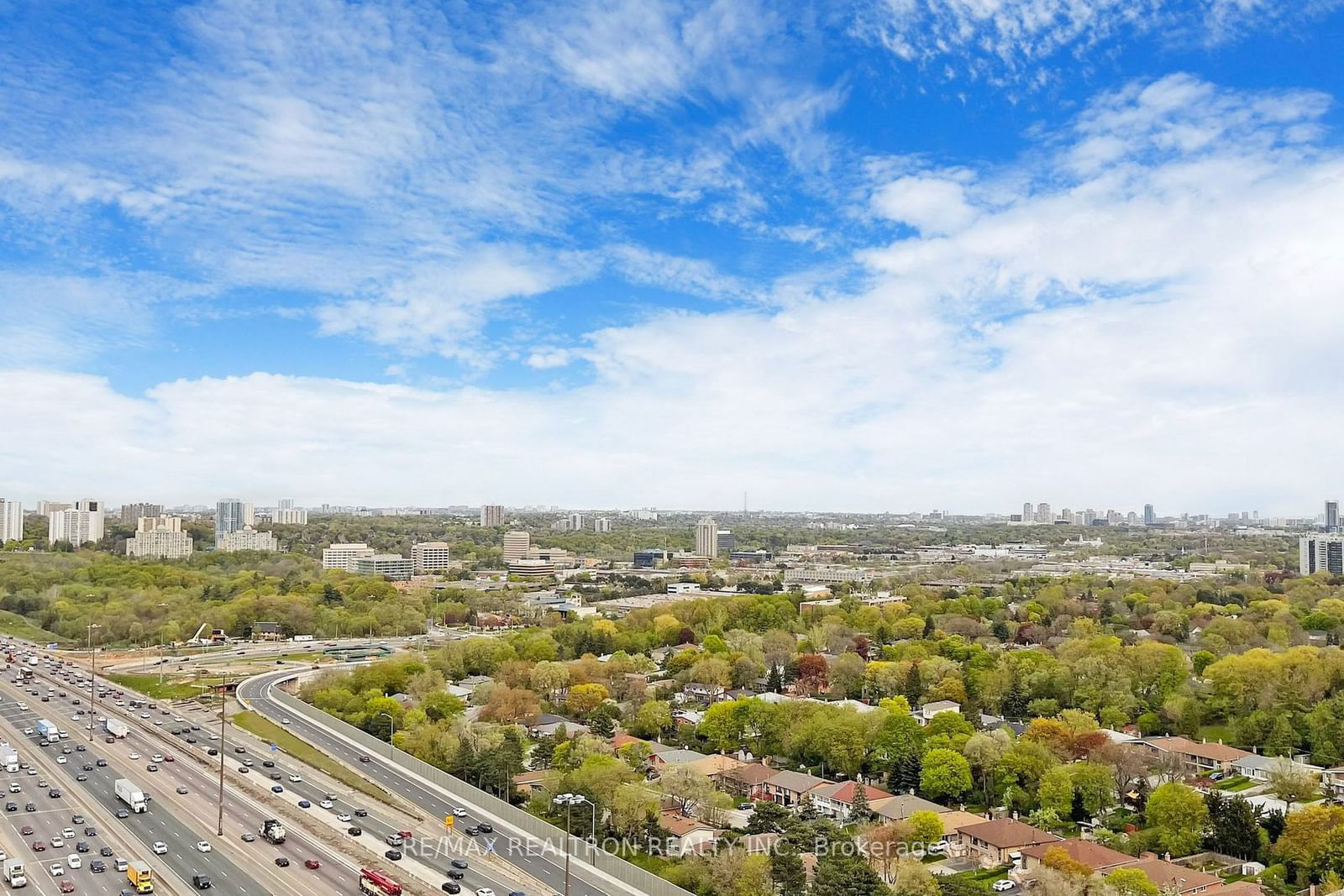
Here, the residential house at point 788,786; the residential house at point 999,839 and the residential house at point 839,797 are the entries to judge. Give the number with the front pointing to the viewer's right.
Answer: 0

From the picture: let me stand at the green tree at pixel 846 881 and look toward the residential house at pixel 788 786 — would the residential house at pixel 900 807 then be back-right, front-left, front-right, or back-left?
front-right

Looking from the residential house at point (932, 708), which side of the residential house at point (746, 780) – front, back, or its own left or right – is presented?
back

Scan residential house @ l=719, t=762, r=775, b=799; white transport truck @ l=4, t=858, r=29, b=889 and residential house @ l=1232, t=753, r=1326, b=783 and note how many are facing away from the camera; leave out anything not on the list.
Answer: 0

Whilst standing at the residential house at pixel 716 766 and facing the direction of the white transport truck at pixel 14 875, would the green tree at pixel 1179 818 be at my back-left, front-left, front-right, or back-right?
back-left

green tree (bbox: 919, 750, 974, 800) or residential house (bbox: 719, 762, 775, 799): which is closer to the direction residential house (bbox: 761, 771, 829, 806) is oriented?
the residential house

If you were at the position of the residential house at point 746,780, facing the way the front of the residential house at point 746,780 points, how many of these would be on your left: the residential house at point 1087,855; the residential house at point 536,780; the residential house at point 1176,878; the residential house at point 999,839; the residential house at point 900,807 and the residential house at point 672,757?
4

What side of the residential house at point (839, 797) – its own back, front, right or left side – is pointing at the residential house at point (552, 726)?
right

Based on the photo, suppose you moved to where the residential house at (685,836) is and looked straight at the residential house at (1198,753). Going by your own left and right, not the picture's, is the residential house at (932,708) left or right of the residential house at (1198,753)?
left

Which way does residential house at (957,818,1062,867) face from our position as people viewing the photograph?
facing the viewer and to the left of the viewer

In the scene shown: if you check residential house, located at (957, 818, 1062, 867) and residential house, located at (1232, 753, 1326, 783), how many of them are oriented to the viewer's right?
0

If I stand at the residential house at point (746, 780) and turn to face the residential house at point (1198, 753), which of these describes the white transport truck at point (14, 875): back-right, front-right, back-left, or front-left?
back-right

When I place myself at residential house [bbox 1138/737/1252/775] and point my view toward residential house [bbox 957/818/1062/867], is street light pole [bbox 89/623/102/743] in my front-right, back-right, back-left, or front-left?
front-right

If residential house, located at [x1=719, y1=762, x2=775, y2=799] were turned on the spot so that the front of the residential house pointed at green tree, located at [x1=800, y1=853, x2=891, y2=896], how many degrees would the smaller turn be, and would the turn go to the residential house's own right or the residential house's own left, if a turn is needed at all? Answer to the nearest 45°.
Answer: approximately 45° to the residential house's own left
